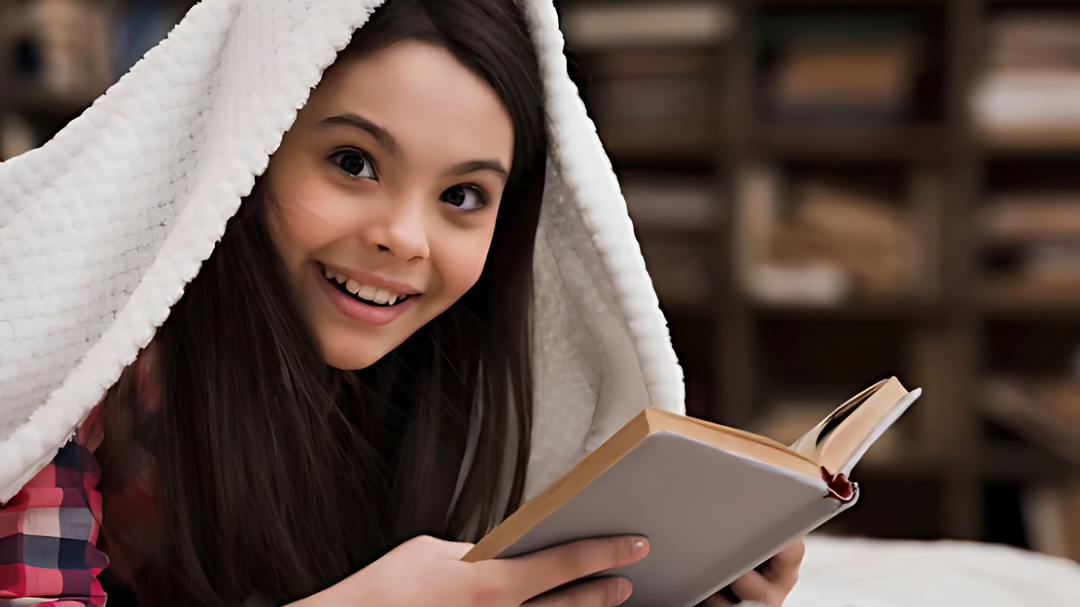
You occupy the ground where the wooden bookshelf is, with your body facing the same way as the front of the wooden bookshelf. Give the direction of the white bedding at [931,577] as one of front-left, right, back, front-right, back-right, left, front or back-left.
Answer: front

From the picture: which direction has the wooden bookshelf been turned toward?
toward the camera
